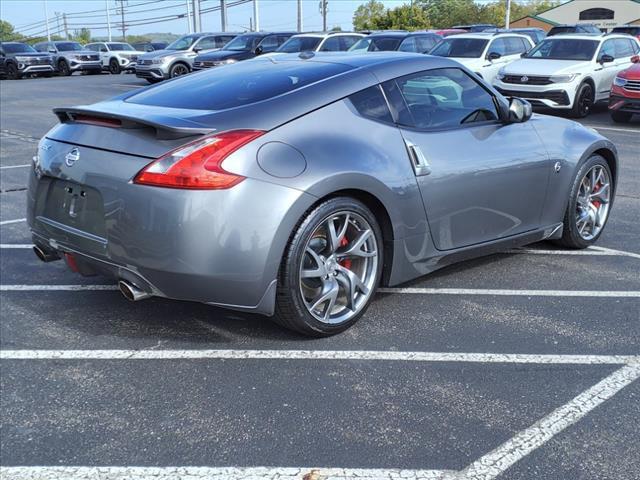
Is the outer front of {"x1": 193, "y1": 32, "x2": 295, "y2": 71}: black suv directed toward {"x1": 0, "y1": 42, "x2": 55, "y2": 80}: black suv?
no

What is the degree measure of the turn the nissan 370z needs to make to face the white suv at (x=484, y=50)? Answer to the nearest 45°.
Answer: approximately 45° to its left

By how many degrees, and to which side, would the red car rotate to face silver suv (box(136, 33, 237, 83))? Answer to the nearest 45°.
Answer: approximately 90° to its right

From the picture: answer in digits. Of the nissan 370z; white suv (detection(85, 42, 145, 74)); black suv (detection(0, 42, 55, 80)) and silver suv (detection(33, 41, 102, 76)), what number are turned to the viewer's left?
0

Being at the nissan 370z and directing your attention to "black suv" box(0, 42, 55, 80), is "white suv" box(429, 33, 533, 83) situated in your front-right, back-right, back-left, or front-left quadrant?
front-right

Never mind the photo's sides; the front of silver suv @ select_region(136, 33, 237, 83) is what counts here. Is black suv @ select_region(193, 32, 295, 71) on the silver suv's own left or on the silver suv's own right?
on the silver suv's own left

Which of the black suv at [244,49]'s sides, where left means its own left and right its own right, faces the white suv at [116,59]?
right

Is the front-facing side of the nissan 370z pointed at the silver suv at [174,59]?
no

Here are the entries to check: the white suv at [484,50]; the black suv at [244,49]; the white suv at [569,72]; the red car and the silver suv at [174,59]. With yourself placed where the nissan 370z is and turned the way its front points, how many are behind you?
0

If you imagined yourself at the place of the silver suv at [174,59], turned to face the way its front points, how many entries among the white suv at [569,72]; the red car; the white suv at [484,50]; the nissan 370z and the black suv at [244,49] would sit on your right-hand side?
0

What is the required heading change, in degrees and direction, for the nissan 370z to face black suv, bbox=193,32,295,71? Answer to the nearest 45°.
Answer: approximately 45° to its left

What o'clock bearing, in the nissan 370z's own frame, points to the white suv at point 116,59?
The white suv is roughly at 10 o'clock from the nissan 370z.

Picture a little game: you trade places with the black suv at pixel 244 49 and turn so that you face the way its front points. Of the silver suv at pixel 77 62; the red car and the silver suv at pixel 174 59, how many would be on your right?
2

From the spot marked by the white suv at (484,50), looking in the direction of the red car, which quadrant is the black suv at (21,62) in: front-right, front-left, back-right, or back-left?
back-right

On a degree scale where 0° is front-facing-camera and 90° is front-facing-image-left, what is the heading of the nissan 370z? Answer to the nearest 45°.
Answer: approximately 225°

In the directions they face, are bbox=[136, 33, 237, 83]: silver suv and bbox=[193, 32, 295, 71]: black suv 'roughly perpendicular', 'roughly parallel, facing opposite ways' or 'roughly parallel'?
roughly parallel

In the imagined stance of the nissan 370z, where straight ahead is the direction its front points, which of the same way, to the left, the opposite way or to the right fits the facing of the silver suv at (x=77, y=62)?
to the right

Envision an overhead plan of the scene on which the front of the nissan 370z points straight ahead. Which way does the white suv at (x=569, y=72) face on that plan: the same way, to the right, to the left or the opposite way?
the opposite way

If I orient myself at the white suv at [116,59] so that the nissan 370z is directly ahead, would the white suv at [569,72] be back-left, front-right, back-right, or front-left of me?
front-left

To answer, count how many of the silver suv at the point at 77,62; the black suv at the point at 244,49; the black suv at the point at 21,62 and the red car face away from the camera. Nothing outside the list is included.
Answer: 0

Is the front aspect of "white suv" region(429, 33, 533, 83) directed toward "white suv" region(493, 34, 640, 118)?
no
